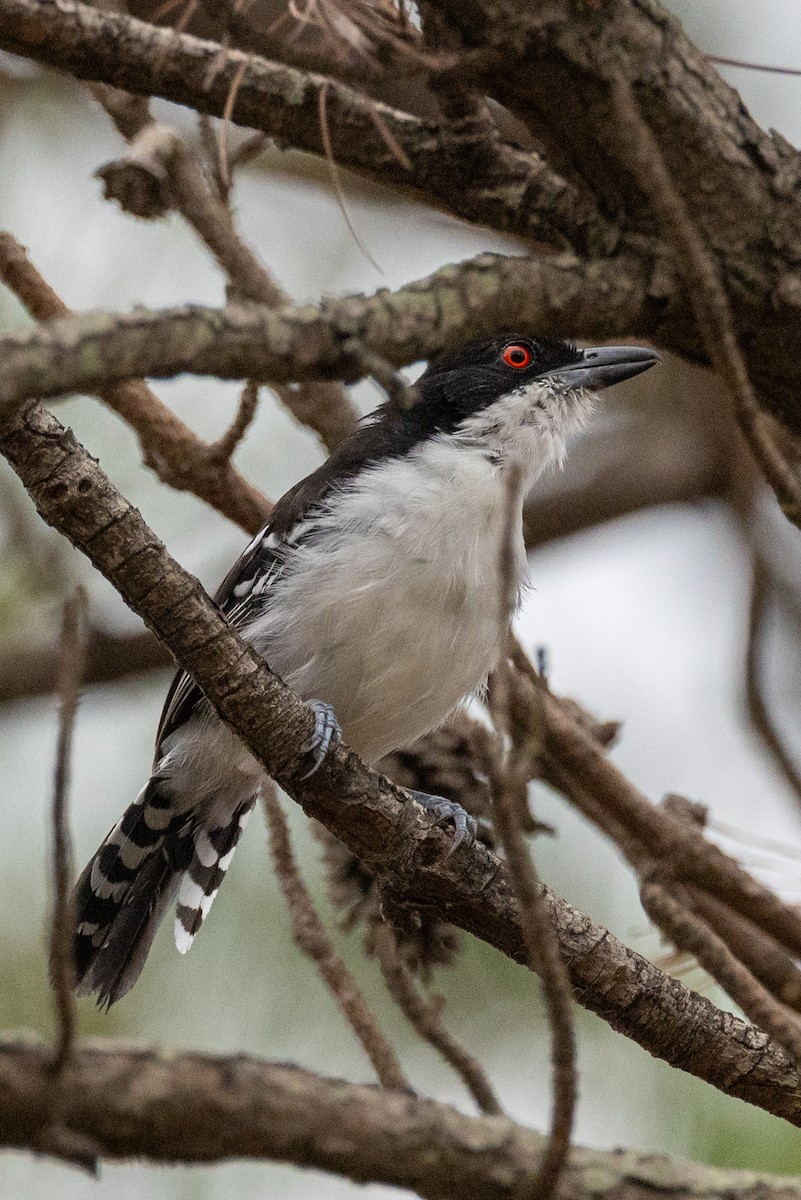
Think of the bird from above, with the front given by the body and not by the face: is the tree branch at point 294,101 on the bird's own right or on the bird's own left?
on the bird's own right

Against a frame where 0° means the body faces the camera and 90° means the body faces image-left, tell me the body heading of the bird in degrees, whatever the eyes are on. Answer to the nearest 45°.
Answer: approximately 315°
